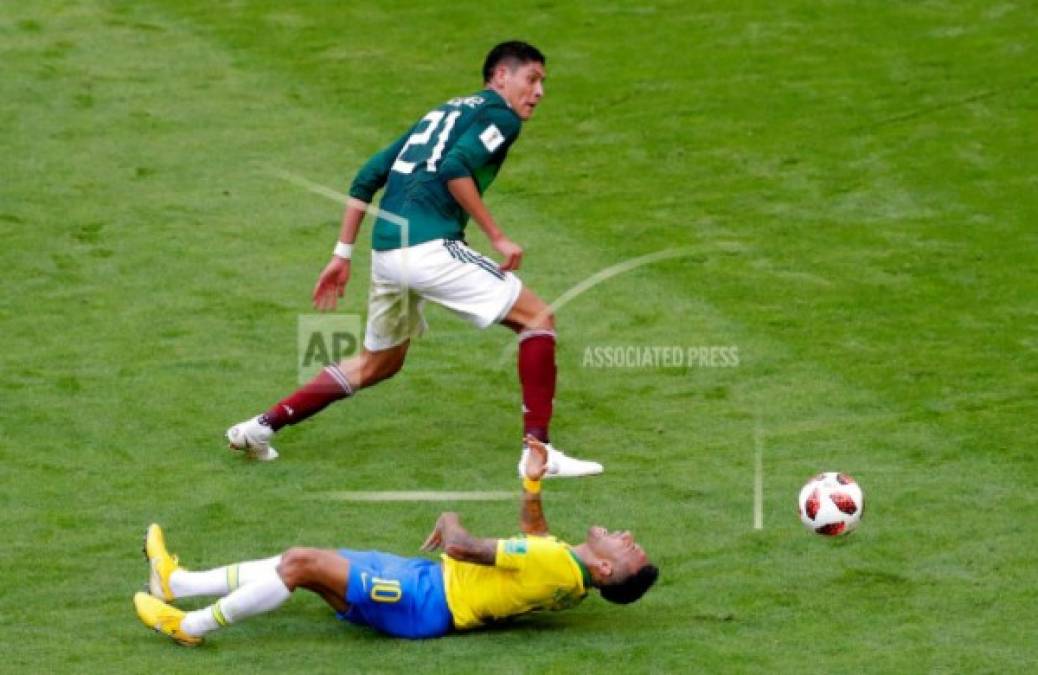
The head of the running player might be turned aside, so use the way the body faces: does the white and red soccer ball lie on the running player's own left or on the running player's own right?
on the running player's own right

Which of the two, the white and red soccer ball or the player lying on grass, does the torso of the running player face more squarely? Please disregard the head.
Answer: the white and red soccer ball

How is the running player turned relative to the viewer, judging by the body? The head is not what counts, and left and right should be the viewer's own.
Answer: facing away from the viewer and to the right of the viewer

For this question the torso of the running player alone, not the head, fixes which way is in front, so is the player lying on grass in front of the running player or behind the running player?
behind

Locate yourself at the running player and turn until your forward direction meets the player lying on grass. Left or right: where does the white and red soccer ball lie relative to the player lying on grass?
left
